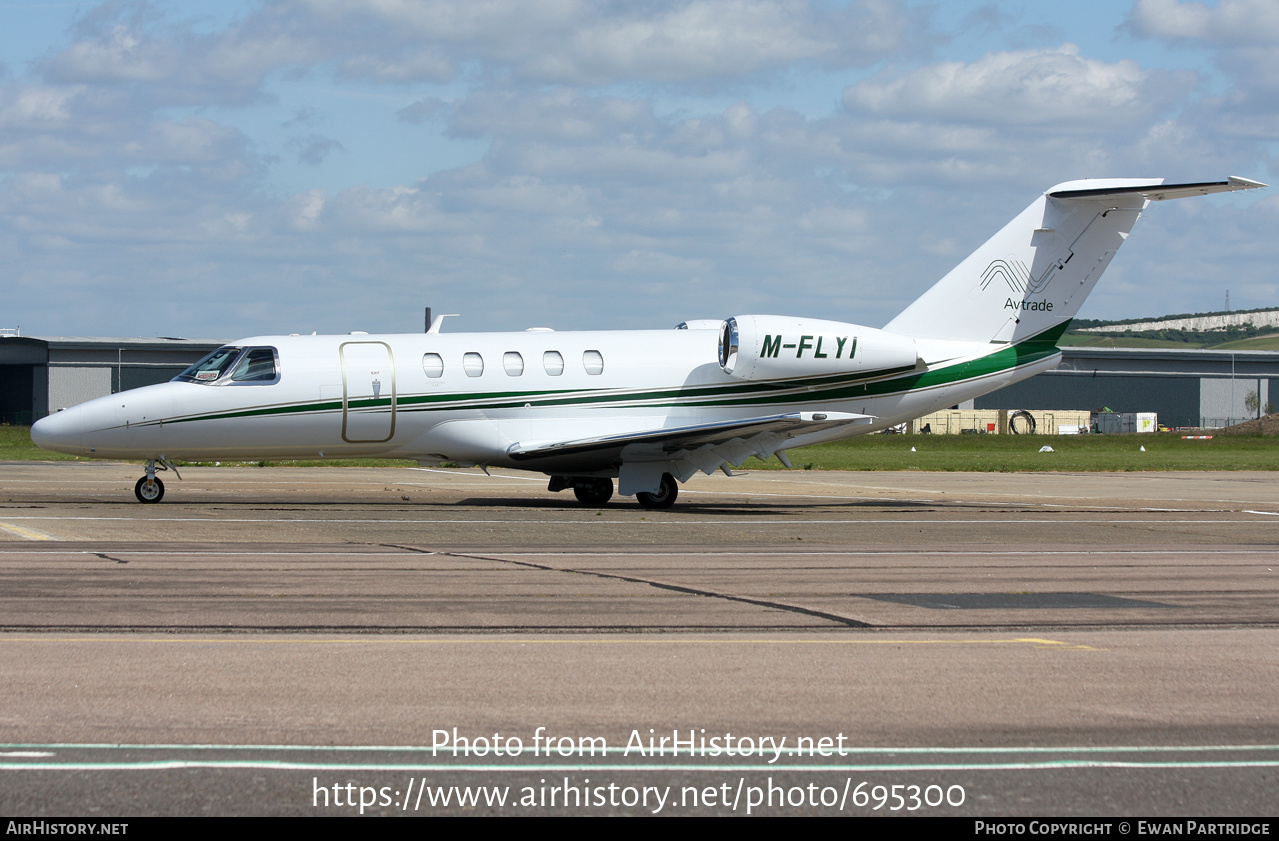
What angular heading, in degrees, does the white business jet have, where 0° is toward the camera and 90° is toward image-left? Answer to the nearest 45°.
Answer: approximately 90°
